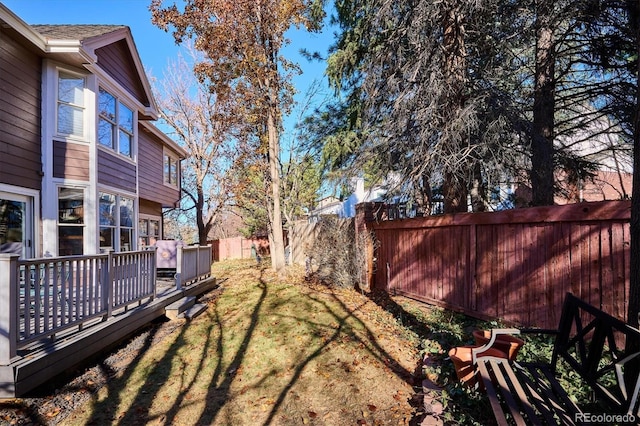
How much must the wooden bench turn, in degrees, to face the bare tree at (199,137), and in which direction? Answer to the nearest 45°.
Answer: approximately 45° to its right

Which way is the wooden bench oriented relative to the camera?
to the viewer's left

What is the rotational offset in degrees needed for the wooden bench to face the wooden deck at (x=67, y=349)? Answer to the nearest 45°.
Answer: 0° — it already faces it

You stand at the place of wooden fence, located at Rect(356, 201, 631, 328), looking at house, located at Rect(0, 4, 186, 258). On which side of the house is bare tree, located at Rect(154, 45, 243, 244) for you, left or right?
right

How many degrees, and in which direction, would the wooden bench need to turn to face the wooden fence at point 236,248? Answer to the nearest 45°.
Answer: approximately 45° to its right

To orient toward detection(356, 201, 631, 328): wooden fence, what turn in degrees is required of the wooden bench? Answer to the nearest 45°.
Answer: approximately 90° to its right
